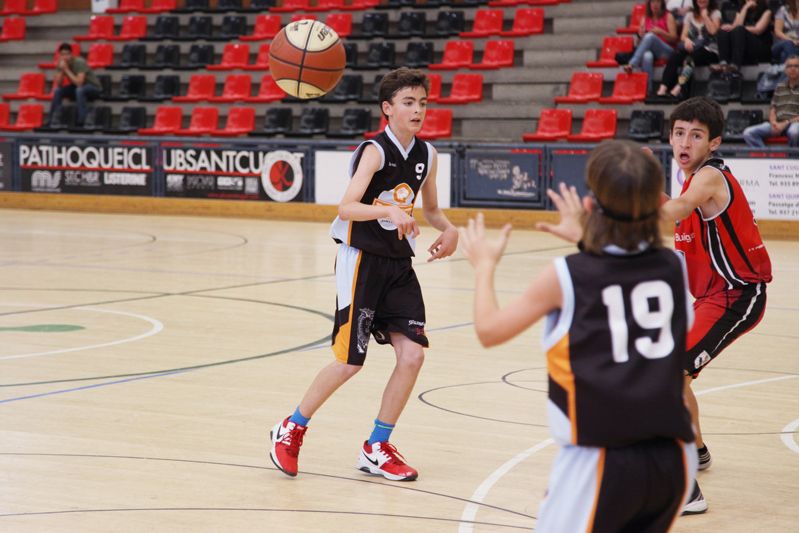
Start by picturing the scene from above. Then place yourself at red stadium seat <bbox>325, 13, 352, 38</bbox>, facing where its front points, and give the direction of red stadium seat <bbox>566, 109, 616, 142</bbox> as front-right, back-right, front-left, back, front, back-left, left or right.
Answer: left

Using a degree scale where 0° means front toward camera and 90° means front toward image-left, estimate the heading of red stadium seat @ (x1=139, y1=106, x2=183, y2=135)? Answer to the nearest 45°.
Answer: approximately 45°

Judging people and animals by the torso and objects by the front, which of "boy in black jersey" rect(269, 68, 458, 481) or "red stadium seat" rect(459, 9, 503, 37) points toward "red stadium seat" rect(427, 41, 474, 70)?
"red stadium seat" rect(459, 9, 503, 37)

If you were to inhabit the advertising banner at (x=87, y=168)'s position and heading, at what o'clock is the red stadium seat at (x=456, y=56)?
The red stadium seat is roughly at 9 o'clock from the advertising banner.

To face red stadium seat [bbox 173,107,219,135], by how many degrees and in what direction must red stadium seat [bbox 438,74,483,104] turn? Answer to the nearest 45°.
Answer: approximately 45° to its right

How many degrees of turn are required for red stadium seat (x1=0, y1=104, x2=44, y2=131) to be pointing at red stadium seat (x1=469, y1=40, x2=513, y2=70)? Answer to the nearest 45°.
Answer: approximately 90° to its left

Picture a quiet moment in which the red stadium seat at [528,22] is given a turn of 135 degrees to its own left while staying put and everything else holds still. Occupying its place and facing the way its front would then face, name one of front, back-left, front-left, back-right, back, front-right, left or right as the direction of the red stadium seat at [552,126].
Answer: right

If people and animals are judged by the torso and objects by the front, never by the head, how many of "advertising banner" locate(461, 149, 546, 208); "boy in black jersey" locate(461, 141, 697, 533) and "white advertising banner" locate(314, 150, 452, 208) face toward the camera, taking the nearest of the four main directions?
2

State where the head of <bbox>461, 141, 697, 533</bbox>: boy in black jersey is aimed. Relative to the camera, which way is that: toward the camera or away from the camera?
away from the camera

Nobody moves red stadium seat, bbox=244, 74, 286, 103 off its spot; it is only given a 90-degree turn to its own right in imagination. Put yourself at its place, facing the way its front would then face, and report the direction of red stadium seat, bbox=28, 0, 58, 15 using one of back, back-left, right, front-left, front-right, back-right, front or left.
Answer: front

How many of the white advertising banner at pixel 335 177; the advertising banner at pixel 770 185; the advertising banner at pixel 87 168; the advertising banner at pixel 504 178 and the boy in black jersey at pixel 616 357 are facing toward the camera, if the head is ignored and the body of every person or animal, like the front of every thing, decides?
4

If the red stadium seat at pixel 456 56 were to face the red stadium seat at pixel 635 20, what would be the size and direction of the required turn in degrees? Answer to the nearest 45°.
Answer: approximately 135° to its left

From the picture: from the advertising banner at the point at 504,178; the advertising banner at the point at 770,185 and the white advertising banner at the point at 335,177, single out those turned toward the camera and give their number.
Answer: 3
